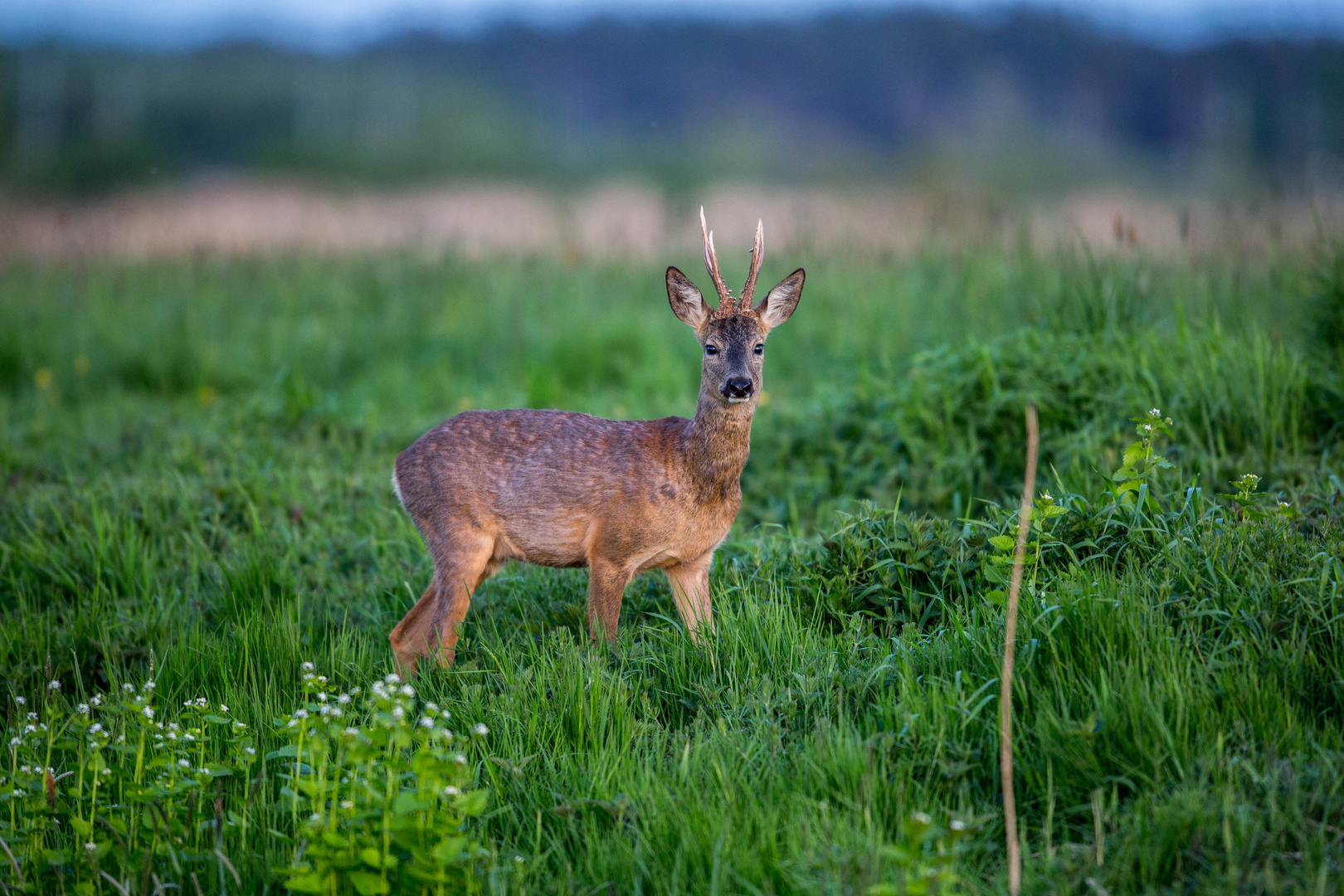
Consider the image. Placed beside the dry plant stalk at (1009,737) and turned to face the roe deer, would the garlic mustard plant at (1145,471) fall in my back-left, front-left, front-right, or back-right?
front-right

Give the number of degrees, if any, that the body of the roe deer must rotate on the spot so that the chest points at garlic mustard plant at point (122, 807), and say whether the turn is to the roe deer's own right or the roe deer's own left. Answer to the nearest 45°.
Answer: approximately 135° to the roe deer's own right

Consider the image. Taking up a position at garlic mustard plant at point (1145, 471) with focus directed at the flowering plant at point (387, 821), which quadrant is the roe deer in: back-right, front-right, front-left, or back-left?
front-right

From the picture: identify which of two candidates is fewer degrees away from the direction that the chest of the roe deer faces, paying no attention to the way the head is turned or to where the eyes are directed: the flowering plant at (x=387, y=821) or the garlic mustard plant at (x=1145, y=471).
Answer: the garlic mustard plant

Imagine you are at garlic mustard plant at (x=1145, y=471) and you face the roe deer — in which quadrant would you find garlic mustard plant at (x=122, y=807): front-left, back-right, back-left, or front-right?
front-left

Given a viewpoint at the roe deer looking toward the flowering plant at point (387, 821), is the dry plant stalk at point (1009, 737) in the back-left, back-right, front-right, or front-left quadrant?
front-left

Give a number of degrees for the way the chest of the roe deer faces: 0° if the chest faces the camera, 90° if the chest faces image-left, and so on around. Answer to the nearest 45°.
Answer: approximately 270°

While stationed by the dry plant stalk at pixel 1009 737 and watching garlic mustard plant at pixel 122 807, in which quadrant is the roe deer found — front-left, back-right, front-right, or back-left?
front-right
